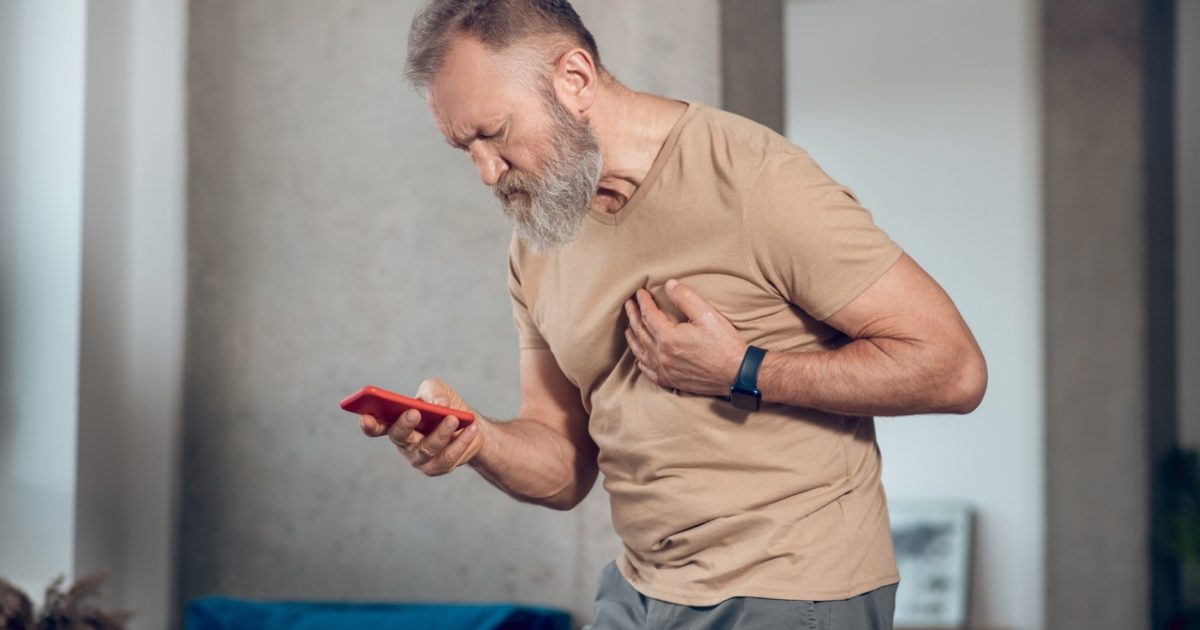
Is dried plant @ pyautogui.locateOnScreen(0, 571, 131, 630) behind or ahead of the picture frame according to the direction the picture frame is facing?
ahead

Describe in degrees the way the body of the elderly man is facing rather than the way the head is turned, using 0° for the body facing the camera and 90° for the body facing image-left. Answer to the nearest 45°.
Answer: approximately 45°

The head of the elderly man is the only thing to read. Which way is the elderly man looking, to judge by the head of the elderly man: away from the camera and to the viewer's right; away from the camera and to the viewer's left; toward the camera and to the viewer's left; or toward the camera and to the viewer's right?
toward the camera and to the viewer's left

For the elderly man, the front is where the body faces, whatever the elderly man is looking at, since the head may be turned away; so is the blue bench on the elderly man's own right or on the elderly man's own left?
on the elderly man's own right

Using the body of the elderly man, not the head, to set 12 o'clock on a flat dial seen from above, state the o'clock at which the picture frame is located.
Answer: The picture frame is roughly at 5 o'clock from the elderly man.

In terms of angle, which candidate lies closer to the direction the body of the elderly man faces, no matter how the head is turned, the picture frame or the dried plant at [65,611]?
the dried plant

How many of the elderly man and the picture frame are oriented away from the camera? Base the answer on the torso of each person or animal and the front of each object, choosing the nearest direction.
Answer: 0

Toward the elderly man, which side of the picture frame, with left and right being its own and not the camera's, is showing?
front

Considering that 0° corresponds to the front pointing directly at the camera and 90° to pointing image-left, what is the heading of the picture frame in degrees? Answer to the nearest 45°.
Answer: approximately 0°
